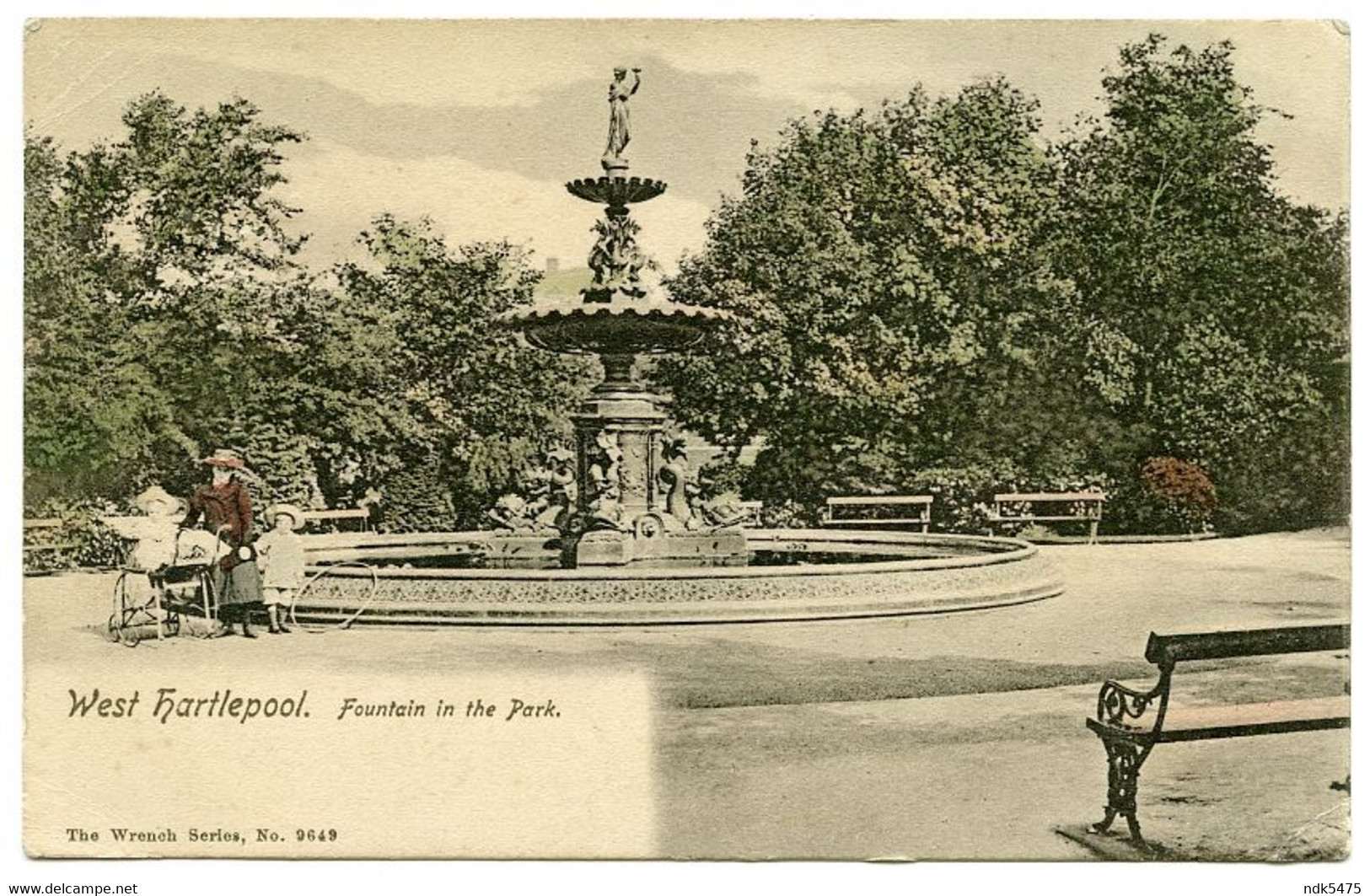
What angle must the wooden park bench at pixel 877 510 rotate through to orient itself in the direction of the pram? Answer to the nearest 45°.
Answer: approximately 45° to its right

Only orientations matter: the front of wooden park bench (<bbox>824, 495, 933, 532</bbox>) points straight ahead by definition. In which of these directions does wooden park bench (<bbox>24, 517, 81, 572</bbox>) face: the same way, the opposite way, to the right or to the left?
to the left

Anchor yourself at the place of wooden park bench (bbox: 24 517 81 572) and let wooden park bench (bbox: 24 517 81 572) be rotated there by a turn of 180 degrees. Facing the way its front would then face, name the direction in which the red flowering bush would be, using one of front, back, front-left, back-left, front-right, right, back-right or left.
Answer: back-right

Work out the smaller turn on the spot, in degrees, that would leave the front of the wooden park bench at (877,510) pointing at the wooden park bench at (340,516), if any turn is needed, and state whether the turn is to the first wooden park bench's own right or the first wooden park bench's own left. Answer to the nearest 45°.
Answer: approximately 90° to the first wooden park bench's own right

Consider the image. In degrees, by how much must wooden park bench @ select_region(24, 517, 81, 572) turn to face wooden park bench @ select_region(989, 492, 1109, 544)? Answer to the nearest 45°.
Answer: approximately 45° to its left

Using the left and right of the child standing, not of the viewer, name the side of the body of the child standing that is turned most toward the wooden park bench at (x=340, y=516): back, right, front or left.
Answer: back

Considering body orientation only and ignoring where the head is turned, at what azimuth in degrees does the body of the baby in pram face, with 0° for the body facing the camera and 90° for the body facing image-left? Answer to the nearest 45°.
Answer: approximately 0°
